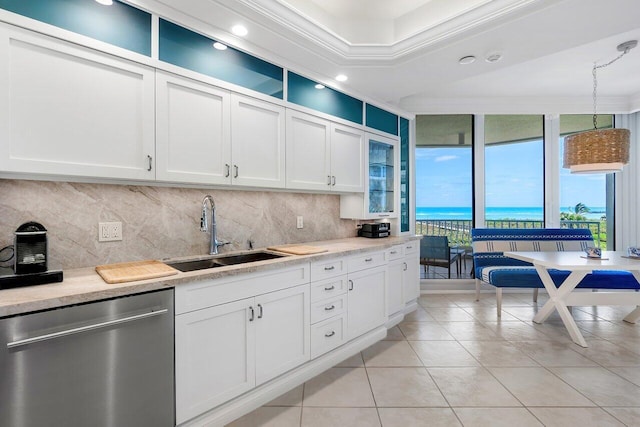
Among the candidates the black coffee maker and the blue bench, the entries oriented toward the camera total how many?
2

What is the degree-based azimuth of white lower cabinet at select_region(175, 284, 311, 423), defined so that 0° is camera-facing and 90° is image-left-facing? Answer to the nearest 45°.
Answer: approximately 315°

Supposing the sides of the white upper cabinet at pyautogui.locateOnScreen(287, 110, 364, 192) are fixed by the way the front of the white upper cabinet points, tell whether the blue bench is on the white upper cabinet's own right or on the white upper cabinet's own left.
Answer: on the white upper cabinet's own left

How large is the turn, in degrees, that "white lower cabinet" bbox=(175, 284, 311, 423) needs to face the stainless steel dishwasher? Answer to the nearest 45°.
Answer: approximately 90° to its right

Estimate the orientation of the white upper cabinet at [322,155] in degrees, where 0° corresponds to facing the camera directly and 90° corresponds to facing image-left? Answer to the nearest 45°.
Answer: approximately 315°
